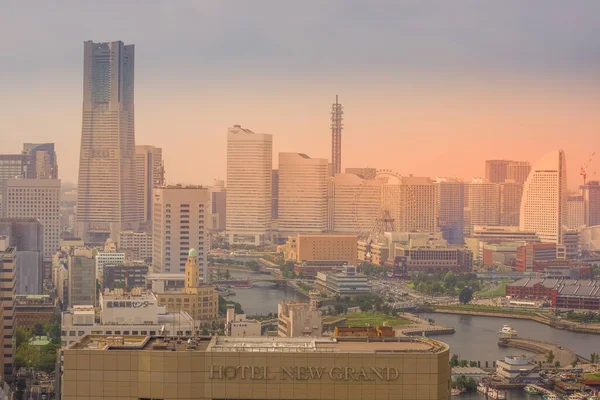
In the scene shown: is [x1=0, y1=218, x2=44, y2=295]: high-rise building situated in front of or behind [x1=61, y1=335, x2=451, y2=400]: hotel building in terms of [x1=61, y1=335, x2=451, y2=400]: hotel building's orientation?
behind

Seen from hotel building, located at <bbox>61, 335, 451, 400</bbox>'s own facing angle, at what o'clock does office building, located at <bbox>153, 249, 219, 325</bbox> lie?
The office building is roughly at 6 o'clock from the hotel building.

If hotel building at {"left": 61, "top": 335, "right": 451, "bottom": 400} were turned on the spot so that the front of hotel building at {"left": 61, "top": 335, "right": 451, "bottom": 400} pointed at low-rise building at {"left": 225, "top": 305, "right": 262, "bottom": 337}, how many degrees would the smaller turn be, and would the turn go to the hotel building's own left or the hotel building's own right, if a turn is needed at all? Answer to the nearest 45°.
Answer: approximately 180°

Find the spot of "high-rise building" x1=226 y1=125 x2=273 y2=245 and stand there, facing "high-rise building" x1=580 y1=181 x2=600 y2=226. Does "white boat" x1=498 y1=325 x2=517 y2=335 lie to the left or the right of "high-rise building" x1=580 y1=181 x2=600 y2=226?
right

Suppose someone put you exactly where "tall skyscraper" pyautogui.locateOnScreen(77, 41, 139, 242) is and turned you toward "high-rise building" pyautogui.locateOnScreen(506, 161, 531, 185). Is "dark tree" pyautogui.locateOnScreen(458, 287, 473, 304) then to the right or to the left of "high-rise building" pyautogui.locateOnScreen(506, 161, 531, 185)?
right

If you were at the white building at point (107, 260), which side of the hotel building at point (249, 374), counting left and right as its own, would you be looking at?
back

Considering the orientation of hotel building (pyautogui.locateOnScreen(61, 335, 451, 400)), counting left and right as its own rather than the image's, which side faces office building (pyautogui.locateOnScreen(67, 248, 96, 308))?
back

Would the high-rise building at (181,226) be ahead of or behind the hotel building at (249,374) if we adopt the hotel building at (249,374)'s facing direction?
behind

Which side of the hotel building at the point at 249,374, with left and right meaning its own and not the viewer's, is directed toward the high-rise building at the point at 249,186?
back

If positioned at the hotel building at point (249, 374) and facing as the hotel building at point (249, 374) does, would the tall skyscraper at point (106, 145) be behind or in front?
behind

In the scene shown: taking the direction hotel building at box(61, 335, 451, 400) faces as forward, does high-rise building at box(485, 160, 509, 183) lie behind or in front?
behind

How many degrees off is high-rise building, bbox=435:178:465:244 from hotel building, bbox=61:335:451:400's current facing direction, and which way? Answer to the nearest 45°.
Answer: approximately 180°

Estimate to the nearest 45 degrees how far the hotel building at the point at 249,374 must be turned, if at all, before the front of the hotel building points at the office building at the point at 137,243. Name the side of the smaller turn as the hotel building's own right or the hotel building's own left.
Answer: approximately 180°

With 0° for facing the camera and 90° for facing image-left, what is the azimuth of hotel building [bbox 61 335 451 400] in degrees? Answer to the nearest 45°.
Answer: approximately 0°

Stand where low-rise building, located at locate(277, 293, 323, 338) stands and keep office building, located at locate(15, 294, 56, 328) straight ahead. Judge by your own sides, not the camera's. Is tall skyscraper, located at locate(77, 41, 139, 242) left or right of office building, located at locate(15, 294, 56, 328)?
right

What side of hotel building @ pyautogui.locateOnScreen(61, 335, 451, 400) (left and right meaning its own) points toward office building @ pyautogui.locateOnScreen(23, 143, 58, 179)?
back
